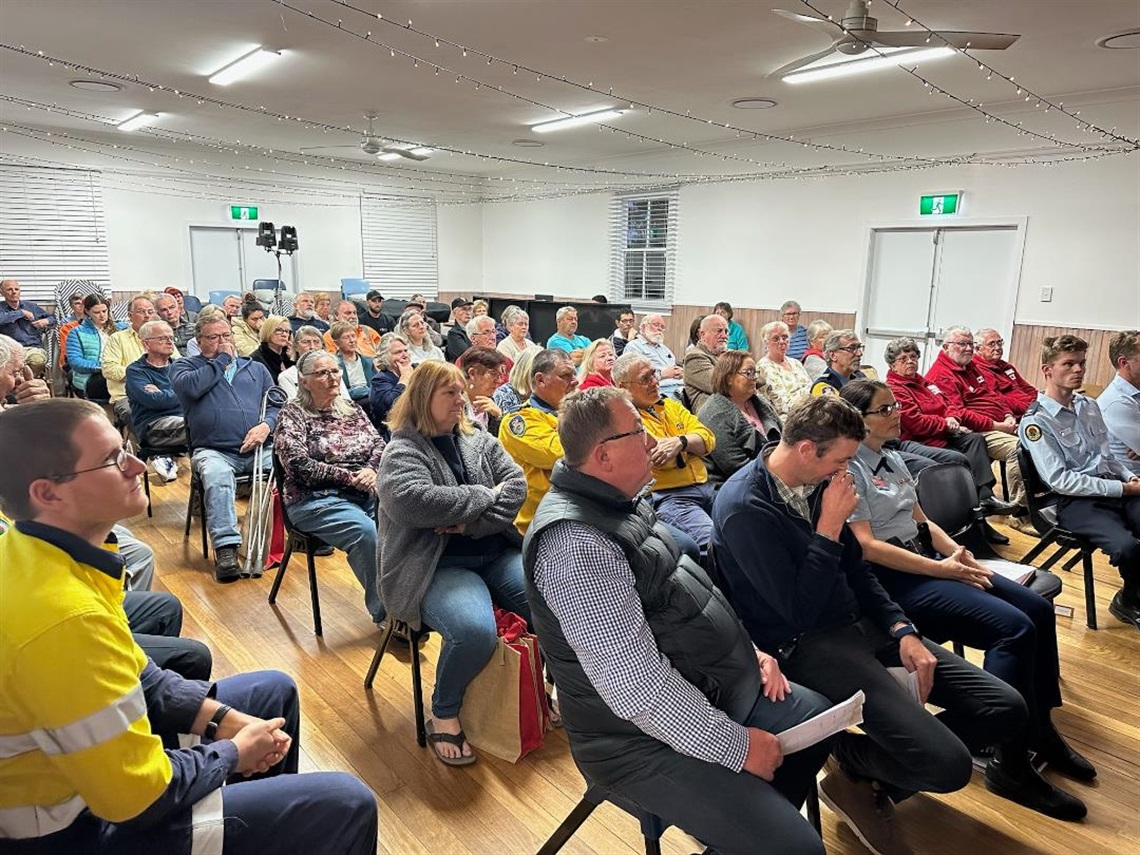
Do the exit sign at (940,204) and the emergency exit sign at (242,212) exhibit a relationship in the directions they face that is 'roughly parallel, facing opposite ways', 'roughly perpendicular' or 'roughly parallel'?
roughly perpendicular

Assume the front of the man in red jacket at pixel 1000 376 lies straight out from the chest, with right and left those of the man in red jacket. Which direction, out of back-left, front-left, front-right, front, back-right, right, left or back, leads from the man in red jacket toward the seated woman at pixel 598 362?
right
